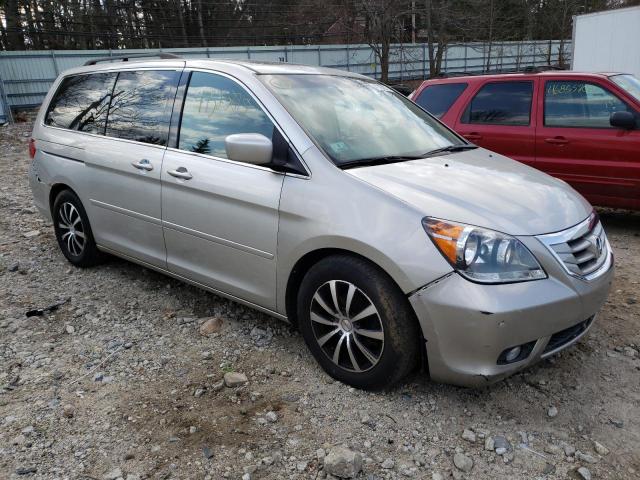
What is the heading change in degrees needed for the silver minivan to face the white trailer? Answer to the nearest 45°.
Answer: approximately 90° to its left

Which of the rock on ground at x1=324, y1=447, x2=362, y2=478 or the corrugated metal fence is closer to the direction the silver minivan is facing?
the rock on ground

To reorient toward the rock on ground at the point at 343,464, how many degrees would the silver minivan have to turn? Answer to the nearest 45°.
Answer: approximately 45° to its right

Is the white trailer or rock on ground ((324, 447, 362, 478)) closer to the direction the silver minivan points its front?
the rock on ground

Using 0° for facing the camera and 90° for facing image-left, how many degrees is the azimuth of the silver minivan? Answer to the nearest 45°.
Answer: approximately 315°

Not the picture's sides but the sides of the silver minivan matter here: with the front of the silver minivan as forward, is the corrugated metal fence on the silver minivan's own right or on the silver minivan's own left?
on the silver minivan's own left
